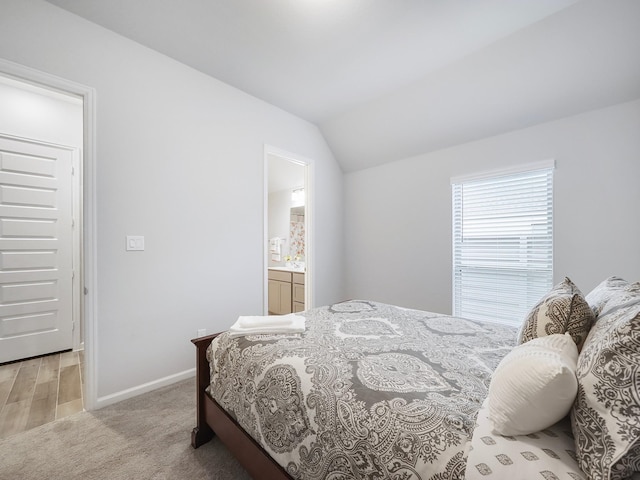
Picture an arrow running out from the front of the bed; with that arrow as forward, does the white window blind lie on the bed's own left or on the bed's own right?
on the bed's own right

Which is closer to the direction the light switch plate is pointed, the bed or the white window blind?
the bed

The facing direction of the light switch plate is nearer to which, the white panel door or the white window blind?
the white window blind

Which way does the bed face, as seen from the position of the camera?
facing away from the viewer and to the left of the viewer

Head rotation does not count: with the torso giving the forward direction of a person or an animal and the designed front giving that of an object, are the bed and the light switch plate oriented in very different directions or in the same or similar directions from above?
very different directions

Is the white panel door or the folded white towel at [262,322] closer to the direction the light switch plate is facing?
the folded white towel

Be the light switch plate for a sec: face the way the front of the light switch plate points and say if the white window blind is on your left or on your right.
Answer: on your left
